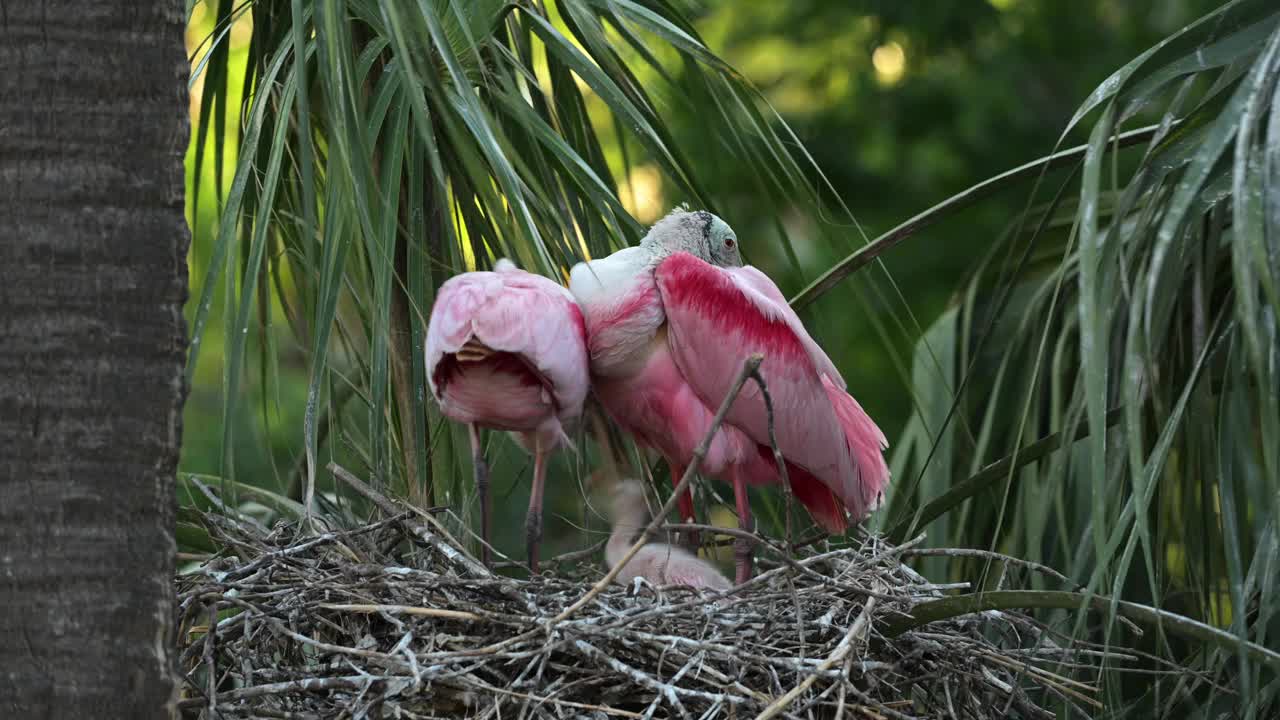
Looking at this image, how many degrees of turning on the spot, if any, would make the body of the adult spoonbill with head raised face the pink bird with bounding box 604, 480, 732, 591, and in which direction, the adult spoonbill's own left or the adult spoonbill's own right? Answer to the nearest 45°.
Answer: approximately 45° to the adult spoonbill's own left

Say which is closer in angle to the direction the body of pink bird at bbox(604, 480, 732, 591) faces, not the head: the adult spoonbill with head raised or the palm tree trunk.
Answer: the palm tree trunk

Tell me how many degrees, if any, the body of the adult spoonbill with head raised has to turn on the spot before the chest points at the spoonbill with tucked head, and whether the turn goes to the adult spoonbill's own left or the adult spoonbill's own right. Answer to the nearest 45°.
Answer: approximately 45° to the adult spoonbill's own left

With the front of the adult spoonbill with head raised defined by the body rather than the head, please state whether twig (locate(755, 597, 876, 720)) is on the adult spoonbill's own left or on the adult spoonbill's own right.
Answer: on the adult spoonbill's own left

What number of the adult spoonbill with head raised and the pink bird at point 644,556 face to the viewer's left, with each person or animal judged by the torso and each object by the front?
2

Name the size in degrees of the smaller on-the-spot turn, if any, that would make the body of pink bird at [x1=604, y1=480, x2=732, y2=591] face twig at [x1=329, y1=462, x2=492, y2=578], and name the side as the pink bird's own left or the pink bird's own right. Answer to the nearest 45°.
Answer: approximately 45° to the pink bird's own left

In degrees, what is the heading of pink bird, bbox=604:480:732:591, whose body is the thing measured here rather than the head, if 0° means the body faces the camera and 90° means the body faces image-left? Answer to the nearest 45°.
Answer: approximately 90°

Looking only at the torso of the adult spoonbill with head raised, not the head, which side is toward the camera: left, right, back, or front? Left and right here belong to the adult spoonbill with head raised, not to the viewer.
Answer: left
